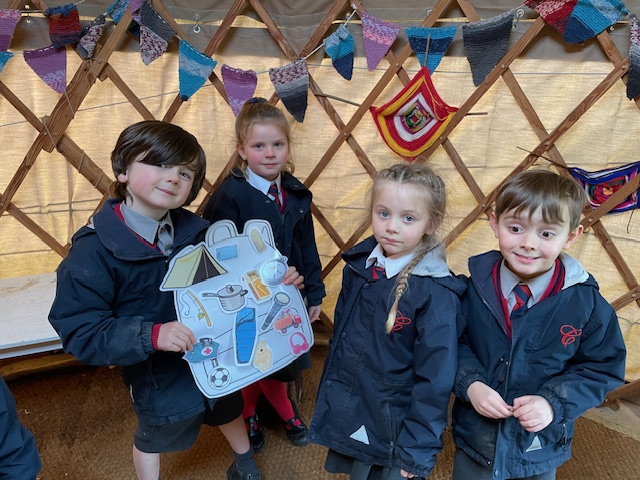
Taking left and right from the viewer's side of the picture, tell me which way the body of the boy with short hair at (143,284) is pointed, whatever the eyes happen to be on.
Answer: facing the viewer and to the right of the viewer

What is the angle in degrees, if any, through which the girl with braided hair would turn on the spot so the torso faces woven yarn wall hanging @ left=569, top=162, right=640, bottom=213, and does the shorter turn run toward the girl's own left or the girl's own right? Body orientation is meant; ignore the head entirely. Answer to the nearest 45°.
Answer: approximately 180°

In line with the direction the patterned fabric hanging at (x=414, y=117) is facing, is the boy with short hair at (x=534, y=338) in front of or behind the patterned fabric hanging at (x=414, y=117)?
in front

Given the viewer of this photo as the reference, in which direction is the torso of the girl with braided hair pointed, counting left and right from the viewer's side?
facing the viewer and to the left of the viewer

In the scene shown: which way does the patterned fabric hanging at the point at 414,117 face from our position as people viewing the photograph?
facing the viewer

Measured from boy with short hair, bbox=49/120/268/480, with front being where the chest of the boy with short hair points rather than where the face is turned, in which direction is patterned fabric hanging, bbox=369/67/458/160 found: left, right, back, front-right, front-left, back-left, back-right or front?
left
